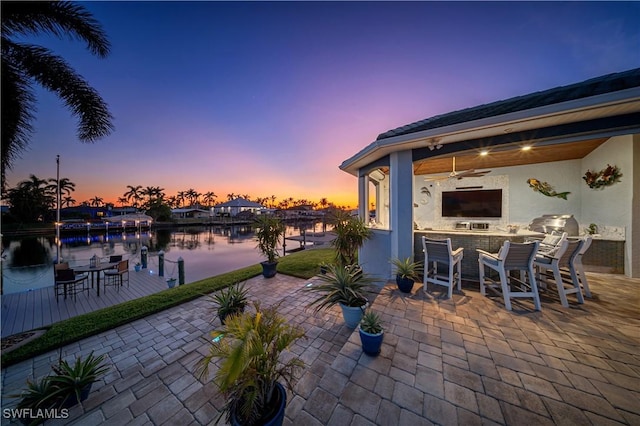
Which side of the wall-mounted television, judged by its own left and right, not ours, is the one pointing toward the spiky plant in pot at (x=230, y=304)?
front

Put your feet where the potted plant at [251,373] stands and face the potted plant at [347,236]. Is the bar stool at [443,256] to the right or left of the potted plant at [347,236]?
right

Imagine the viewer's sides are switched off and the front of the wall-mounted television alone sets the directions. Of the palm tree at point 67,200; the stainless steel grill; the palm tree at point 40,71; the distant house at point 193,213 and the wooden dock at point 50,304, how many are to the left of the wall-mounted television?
1

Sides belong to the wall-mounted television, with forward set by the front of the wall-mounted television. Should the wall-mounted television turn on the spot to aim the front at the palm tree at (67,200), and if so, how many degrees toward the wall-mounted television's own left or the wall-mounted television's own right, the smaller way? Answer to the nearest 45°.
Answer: approximately 90° to the wall-mounted television's own right

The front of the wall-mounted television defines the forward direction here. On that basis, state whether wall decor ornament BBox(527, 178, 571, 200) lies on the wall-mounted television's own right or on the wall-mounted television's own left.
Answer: on the wall-mounted television's own left

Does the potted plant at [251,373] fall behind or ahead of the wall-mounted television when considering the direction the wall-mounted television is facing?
ahead

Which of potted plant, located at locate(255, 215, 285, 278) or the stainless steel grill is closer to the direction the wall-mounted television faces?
the potted plant

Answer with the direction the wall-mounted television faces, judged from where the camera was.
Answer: facing the viewer

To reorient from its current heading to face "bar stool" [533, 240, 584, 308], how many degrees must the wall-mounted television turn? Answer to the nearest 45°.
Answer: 0° — it already faces it

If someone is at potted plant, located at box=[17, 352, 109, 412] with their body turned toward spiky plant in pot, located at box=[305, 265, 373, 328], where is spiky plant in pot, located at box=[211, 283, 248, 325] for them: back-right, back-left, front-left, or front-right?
front-left

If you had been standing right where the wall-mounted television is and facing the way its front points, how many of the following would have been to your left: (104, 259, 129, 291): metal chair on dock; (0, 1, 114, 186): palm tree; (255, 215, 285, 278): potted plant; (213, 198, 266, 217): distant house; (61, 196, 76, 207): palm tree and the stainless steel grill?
1

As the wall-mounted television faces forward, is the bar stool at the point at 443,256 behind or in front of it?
in front

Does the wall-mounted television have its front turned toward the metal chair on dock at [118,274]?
no

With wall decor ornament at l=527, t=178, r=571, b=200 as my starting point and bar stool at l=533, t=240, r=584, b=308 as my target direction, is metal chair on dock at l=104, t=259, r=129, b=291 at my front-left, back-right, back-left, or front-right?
front-right
